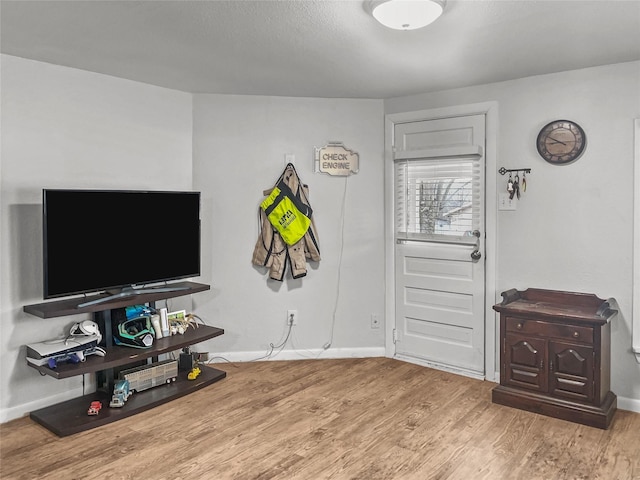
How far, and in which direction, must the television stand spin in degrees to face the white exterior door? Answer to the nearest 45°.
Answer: approximately 45° to its left

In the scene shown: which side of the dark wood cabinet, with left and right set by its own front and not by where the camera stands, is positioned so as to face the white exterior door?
right

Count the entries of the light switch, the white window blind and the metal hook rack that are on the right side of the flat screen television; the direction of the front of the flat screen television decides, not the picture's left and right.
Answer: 0

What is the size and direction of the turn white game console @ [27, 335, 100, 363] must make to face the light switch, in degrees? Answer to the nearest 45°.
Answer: approximately 45° to its left

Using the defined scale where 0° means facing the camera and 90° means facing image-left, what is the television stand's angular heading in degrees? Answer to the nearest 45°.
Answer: approximately 315°

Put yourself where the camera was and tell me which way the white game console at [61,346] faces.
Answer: facing the viewer and to the right of the viewer

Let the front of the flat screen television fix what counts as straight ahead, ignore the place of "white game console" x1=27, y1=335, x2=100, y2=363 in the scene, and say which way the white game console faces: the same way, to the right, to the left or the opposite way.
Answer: the same way

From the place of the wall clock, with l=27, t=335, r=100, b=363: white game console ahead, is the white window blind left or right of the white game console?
right

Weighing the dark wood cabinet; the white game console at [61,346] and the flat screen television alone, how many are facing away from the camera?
0

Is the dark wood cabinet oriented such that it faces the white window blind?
no

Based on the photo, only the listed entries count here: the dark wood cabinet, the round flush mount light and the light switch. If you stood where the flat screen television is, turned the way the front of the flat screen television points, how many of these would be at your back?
0
